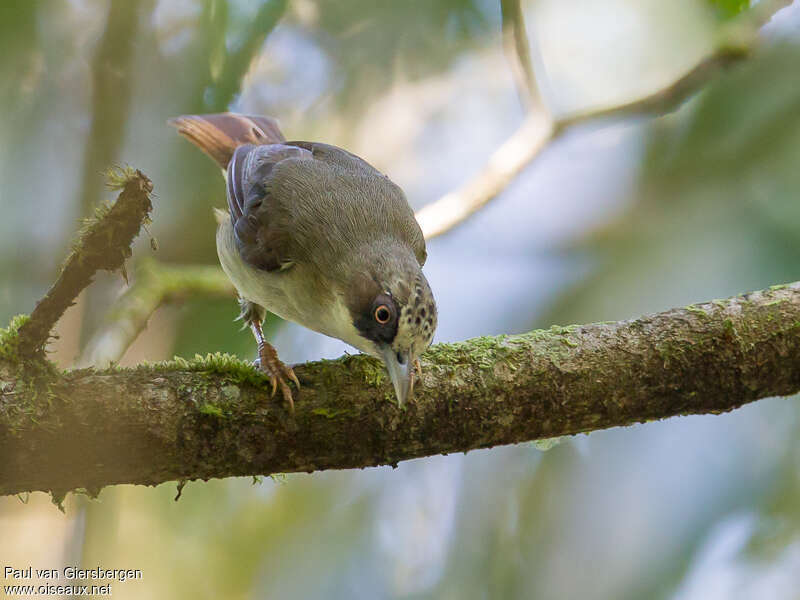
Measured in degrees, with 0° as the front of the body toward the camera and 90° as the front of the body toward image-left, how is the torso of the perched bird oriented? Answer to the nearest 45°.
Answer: approximately 315°

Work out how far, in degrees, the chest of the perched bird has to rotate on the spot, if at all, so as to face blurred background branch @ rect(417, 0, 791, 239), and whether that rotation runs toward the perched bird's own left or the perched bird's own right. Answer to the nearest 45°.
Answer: approximately 45° to the perched bird's own left

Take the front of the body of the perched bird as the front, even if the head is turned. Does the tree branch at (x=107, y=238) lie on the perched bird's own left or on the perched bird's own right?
on the perched bird's own right

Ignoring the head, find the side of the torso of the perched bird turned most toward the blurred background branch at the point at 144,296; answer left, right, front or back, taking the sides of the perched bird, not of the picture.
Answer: back
